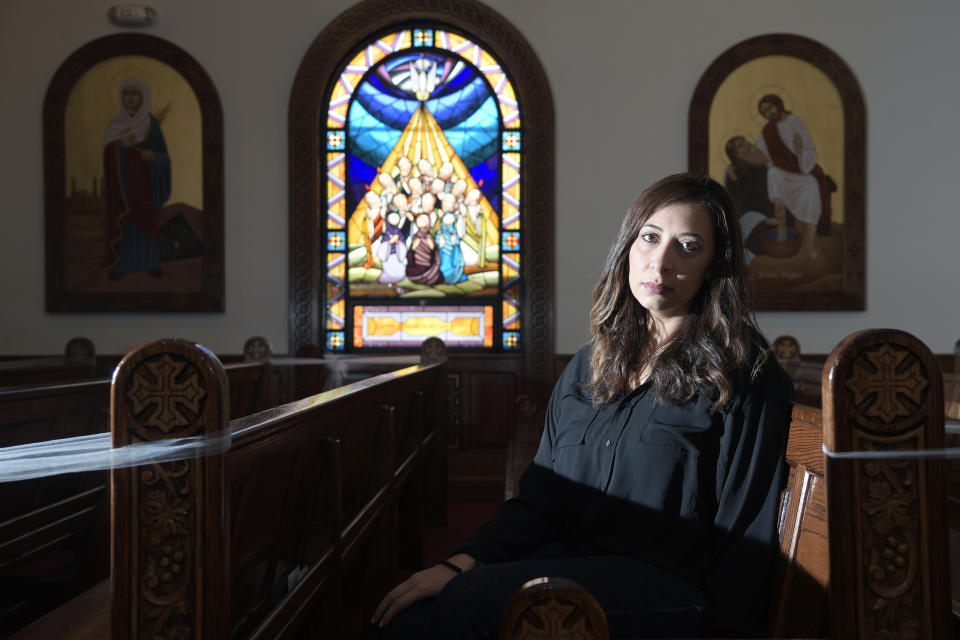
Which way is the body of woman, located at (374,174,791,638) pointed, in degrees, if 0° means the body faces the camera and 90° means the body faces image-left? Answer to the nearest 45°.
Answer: approximately 45°

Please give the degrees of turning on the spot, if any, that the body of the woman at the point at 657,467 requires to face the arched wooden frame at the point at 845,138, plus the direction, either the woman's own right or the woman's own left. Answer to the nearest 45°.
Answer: approximately 180°

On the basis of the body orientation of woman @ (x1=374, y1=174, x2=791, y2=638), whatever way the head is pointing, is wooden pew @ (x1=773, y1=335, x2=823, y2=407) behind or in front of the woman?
behind

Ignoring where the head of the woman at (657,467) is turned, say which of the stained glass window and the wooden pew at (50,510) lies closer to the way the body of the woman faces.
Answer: the wooden pew

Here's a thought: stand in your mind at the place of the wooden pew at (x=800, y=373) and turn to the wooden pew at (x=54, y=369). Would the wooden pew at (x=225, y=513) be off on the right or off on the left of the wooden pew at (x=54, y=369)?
left

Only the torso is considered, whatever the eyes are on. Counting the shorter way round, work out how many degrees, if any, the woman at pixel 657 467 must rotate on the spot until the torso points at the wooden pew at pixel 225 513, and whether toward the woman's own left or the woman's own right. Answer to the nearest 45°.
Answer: approximately 45° to the woman's own right

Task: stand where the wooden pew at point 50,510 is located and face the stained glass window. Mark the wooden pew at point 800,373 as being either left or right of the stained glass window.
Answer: right

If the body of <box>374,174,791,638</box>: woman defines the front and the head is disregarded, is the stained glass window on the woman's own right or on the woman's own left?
on the woman's own right

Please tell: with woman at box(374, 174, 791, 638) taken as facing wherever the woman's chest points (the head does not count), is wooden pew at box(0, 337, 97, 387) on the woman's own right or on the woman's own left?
on the woman's own right

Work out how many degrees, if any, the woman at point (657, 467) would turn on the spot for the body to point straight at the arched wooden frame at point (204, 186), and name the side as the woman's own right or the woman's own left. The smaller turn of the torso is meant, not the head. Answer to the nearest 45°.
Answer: approximately 90° to the woman's own right
